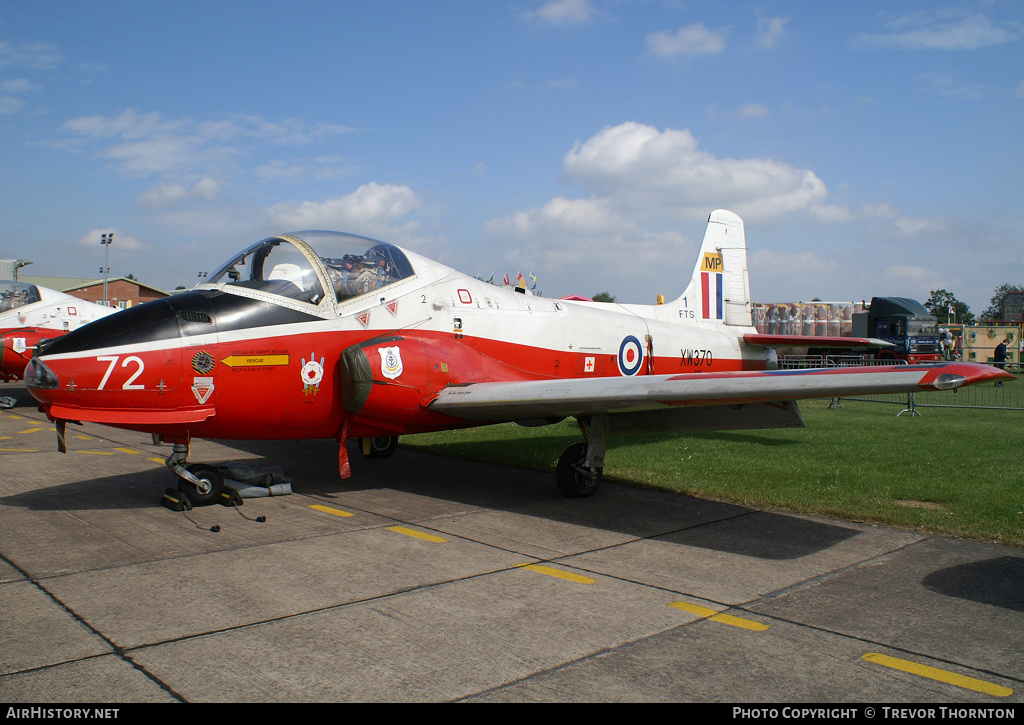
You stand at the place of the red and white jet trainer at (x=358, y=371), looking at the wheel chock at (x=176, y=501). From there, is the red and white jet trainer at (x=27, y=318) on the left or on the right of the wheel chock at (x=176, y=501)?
right

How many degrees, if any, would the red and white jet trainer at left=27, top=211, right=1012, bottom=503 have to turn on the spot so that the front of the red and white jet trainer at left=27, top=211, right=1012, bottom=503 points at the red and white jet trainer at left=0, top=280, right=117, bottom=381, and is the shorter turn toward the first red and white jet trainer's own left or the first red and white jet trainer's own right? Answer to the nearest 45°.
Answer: approximately 90° to the first red and white jet trainer's own right

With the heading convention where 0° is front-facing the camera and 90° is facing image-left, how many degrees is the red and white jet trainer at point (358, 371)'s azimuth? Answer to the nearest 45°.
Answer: approximately 45°

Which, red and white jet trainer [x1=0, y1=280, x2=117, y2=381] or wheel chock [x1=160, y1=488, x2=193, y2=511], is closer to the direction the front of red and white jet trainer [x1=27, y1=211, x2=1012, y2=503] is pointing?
the wheel chock

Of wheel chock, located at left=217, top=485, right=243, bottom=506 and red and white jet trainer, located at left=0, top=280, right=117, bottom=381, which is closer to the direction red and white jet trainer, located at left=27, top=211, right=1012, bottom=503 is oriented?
the wheel chock

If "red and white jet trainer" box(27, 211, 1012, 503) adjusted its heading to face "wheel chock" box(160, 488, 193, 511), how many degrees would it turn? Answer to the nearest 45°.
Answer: approximately 45° to its right
